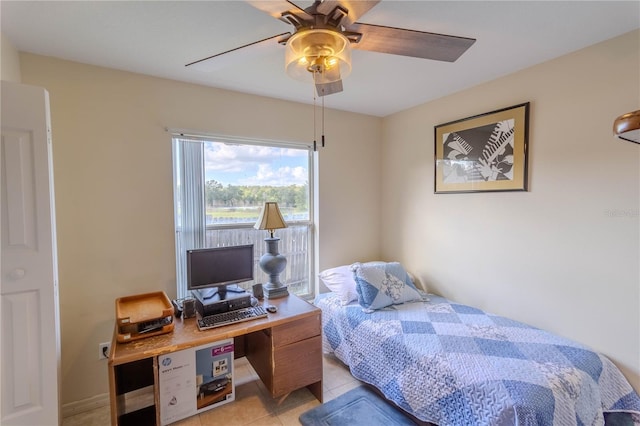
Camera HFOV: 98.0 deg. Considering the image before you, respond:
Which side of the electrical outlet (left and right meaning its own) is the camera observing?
front

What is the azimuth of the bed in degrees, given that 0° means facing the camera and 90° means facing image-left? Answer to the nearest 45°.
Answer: approximately 315°

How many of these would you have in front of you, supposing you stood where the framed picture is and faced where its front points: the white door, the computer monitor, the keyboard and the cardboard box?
4

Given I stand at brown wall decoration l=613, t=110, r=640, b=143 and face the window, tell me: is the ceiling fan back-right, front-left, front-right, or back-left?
front-left

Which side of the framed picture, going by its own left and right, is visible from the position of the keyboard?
front

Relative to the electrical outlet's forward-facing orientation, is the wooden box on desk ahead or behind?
ahead

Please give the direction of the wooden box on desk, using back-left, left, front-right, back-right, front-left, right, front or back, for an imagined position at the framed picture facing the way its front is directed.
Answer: front

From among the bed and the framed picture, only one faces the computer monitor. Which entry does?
the framed picture

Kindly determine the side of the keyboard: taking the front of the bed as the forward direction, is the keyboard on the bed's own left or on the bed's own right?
on the bed's own right

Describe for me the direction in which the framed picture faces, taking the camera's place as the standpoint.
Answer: facing the viewer and to the left of the viewer

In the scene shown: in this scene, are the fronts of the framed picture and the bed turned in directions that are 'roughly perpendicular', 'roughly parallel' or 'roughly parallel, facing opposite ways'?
roughly perpendicular

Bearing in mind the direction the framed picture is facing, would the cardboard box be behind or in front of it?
in front

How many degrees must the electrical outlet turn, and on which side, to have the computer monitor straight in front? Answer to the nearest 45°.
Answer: approximately 45° to its left

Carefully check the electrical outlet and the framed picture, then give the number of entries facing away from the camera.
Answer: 0

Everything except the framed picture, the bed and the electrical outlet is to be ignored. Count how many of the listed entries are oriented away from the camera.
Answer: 0
